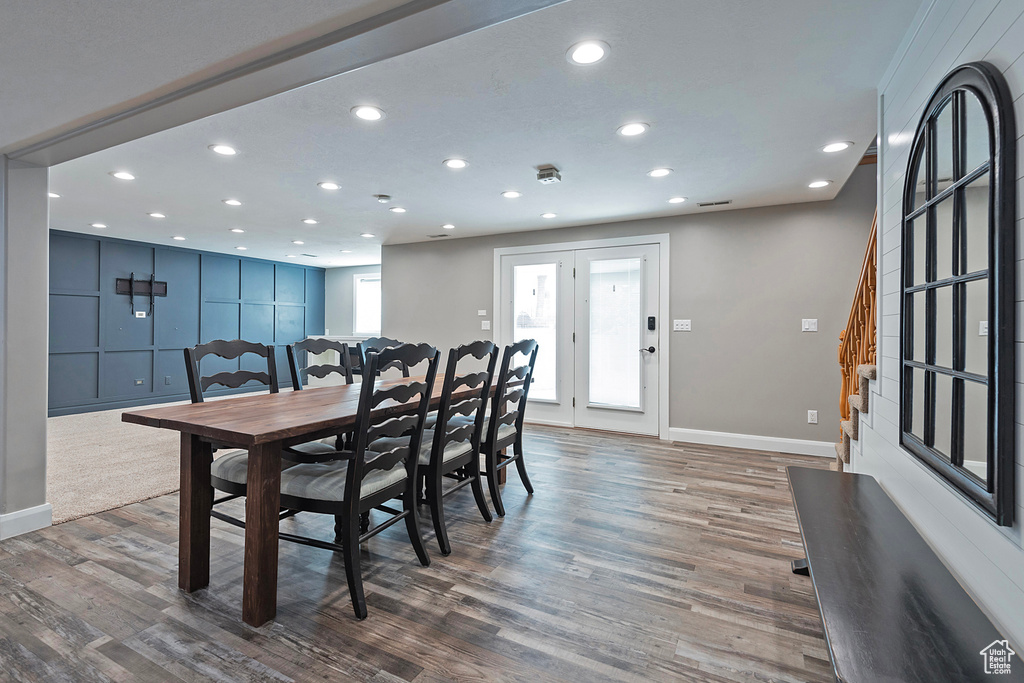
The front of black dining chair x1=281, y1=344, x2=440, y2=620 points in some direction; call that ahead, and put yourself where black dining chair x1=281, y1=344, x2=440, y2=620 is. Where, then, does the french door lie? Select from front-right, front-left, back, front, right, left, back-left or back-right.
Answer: right

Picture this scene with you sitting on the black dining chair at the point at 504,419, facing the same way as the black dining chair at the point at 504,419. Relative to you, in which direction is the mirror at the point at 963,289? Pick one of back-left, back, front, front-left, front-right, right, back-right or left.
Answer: back

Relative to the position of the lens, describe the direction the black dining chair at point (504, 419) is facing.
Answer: facing away from the viewer and to the left of the viewer

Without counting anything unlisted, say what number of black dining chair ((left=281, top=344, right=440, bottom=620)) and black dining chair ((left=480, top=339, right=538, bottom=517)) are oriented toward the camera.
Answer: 0

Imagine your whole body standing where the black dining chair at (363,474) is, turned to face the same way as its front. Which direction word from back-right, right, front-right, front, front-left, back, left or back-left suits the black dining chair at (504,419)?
right

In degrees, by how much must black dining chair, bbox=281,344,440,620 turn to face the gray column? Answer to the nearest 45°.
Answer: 0° — it already faces it

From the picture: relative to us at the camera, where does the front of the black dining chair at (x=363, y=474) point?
facing away from the viewer and to the left of the viewer
